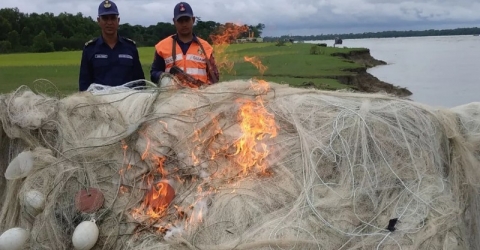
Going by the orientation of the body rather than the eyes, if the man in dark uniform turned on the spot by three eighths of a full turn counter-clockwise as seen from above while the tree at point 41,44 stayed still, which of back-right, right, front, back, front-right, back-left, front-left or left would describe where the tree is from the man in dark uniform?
front-left

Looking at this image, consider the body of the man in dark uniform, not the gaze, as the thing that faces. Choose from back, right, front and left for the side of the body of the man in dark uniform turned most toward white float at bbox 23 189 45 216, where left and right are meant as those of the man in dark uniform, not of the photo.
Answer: front

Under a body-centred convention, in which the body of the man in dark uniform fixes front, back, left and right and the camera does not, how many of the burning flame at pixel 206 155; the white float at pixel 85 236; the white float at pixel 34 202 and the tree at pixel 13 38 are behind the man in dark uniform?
1

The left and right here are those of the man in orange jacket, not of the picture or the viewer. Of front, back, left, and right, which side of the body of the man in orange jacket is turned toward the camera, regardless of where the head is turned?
front

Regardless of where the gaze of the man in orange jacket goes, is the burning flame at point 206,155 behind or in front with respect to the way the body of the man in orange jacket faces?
in front

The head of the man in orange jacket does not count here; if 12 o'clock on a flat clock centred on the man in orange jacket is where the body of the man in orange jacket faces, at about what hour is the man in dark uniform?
The man in dark uniform is roughly at 3 o'clock from the man in orange jacket.

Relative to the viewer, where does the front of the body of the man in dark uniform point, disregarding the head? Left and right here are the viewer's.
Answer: facing the viewer

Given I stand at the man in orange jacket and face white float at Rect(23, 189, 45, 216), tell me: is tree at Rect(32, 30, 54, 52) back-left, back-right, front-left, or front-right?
back-right

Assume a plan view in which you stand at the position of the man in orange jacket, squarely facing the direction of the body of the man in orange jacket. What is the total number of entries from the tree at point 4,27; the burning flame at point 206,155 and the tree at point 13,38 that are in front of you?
1

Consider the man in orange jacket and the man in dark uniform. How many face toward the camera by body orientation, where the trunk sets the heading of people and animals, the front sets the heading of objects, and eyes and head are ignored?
2

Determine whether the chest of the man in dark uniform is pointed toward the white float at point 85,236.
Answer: yes
